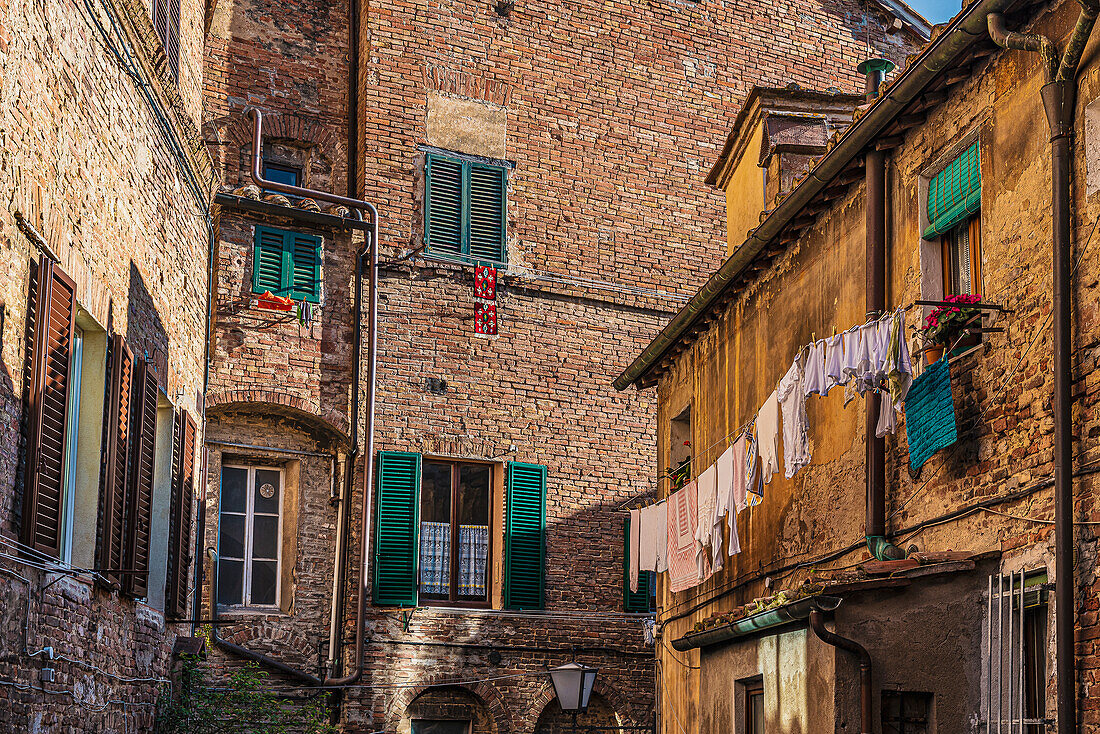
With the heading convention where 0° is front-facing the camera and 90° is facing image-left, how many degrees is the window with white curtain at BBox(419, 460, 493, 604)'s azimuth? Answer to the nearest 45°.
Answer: approximately 0°

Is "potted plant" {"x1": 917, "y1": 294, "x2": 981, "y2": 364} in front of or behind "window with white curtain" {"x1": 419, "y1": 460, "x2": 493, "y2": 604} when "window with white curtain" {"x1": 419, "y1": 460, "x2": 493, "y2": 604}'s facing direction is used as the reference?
in front

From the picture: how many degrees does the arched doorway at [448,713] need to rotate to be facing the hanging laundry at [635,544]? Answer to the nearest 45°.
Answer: approximately 45° to its left

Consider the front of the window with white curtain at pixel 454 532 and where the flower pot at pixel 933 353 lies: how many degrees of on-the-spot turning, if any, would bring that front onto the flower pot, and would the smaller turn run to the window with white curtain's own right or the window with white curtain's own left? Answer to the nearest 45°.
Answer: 0° — it already faces it

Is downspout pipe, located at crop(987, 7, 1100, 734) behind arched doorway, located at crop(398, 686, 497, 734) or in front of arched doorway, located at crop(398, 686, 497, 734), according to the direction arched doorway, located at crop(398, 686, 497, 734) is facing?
in front

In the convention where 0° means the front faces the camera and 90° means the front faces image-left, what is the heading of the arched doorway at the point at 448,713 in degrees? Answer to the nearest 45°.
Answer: approximately 0°

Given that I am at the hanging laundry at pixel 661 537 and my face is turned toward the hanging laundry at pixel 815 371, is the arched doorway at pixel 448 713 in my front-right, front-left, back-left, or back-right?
back-right

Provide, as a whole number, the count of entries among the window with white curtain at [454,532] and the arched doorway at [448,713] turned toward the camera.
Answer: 2

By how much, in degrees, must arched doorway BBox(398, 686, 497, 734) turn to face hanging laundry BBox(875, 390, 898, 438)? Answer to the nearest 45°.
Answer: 0° — it already faces it
